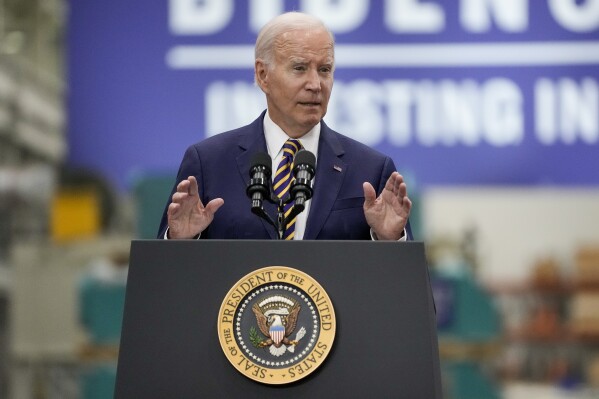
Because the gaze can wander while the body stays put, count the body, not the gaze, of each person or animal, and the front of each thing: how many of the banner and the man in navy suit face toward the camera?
2

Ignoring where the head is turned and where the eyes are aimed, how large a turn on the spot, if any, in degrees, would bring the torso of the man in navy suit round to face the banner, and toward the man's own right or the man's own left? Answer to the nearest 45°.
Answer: approximately 180°
